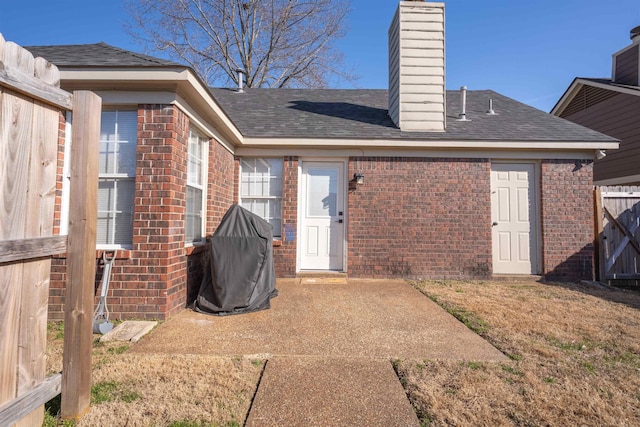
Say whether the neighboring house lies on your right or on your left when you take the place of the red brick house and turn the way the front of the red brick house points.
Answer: on your right

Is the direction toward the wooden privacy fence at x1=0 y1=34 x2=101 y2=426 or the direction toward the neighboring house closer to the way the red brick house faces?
the wooden privacy fence

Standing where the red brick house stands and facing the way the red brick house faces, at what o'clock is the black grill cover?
The black grill cover is roughly at 1 o'clock from the red brick house.

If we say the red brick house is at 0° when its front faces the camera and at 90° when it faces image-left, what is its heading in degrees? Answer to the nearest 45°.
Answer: approximately 180°

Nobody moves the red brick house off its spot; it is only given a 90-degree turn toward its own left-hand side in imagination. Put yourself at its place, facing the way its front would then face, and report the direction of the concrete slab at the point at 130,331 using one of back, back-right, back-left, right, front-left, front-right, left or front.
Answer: back-right

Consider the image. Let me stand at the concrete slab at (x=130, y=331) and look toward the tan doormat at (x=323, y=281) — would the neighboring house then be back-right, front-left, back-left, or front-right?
front-right

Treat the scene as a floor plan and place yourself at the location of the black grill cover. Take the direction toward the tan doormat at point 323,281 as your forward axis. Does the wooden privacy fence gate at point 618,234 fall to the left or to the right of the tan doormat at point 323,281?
right
